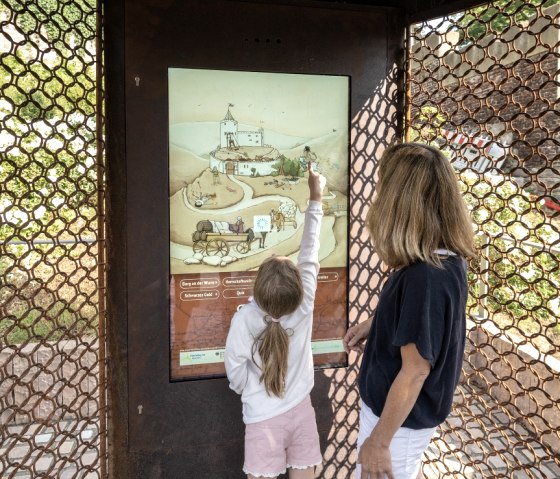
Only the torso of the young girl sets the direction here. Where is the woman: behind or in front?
behind

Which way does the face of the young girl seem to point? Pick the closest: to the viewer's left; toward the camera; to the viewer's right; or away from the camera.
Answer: away from the camera

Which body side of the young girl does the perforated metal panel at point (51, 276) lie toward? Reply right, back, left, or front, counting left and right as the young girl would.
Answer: left

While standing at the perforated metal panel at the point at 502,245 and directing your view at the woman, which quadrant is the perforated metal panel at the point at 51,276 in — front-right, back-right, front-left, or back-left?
front-right

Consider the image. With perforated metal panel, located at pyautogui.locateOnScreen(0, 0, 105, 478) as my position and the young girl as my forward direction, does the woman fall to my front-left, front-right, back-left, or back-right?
front-right

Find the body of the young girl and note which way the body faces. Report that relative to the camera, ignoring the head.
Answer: away from the camera

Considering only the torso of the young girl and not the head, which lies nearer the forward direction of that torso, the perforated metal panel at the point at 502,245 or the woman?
the perforated metal panel

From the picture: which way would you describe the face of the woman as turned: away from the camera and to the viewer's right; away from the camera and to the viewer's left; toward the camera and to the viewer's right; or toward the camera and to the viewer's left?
away from the camera and to the viewer's left

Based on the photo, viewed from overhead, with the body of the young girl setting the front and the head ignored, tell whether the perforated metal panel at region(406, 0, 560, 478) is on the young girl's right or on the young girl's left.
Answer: on the young girl's right

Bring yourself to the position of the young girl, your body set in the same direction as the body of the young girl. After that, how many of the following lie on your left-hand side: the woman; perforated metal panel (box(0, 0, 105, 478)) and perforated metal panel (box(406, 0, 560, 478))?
1
